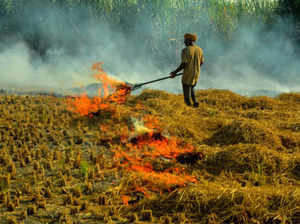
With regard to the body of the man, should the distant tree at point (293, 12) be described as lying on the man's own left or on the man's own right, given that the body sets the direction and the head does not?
on the man's own right

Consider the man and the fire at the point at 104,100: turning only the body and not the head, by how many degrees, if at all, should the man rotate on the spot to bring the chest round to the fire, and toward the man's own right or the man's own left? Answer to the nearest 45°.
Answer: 0° — they already face it

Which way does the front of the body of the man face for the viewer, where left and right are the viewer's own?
facing away from the viewer and to the left of the viewer

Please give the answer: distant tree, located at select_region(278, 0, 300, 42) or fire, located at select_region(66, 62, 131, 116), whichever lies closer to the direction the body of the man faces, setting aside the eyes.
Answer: the fire
